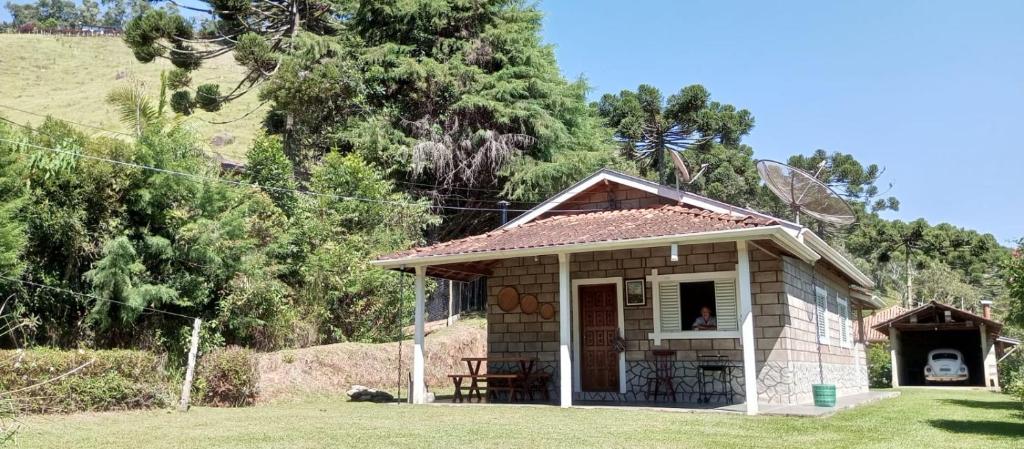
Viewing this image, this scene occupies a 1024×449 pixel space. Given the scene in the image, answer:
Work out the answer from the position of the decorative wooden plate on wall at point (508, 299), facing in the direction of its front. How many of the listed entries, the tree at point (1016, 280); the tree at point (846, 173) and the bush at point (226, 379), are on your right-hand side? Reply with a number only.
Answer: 1

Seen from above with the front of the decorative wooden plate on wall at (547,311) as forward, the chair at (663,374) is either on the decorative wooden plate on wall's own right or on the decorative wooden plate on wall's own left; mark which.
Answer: on the decorative wooden plate on wall's own left

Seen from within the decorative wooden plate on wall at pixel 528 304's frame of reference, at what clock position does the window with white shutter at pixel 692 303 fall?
The window with white shutter is roughly at 10 o'clock from the decorative wooden plate on wall.
